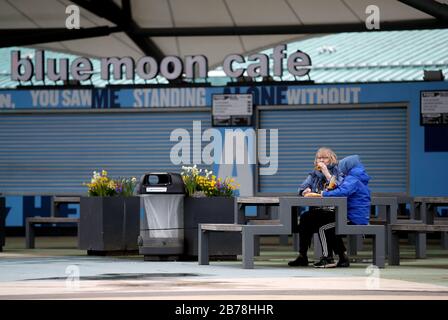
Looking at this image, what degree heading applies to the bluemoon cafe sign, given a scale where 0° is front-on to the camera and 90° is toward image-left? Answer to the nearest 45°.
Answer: approximately 0°

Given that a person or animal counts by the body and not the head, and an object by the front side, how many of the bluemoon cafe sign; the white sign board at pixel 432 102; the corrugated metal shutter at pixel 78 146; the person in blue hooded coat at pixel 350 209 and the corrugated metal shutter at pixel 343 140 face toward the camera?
4

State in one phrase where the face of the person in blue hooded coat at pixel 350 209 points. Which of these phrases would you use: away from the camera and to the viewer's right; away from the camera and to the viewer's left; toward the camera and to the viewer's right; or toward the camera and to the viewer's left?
away from the camera and to the viewer's left

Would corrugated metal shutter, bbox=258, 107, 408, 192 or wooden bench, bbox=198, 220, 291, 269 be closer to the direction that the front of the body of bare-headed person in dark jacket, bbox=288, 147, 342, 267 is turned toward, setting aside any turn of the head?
the wooden bench

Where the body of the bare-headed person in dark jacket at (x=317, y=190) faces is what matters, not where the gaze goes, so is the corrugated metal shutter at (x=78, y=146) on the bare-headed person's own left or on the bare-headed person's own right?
on the bare-headed person's own right

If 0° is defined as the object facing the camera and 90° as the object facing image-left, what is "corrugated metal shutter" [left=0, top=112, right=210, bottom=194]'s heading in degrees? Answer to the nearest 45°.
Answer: approximately 0°

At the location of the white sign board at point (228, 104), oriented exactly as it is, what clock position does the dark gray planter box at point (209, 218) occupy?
The dark gray planter box is roughly at 12 o'clock from the white sign board.

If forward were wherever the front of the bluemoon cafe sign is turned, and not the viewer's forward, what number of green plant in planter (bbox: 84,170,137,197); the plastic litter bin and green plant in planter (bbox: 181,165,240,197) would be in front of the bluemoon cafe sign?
3

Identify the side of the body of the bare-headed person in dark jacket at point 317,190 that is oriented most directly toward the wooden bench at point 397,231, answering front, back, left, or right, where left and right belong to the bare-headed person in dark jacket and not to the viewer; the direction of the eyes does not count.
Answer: back

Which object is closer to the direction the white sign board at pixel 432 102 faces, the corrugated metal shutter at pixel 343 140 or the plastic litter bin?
the plastic litter bin

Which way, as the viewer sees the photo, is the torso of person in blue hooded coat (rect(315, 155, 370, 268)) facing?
to the viewer's left
